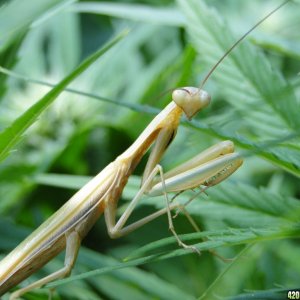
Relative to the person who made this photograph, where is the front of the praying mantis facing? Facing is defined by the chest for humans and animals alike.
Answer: facing to the right of the viewer
